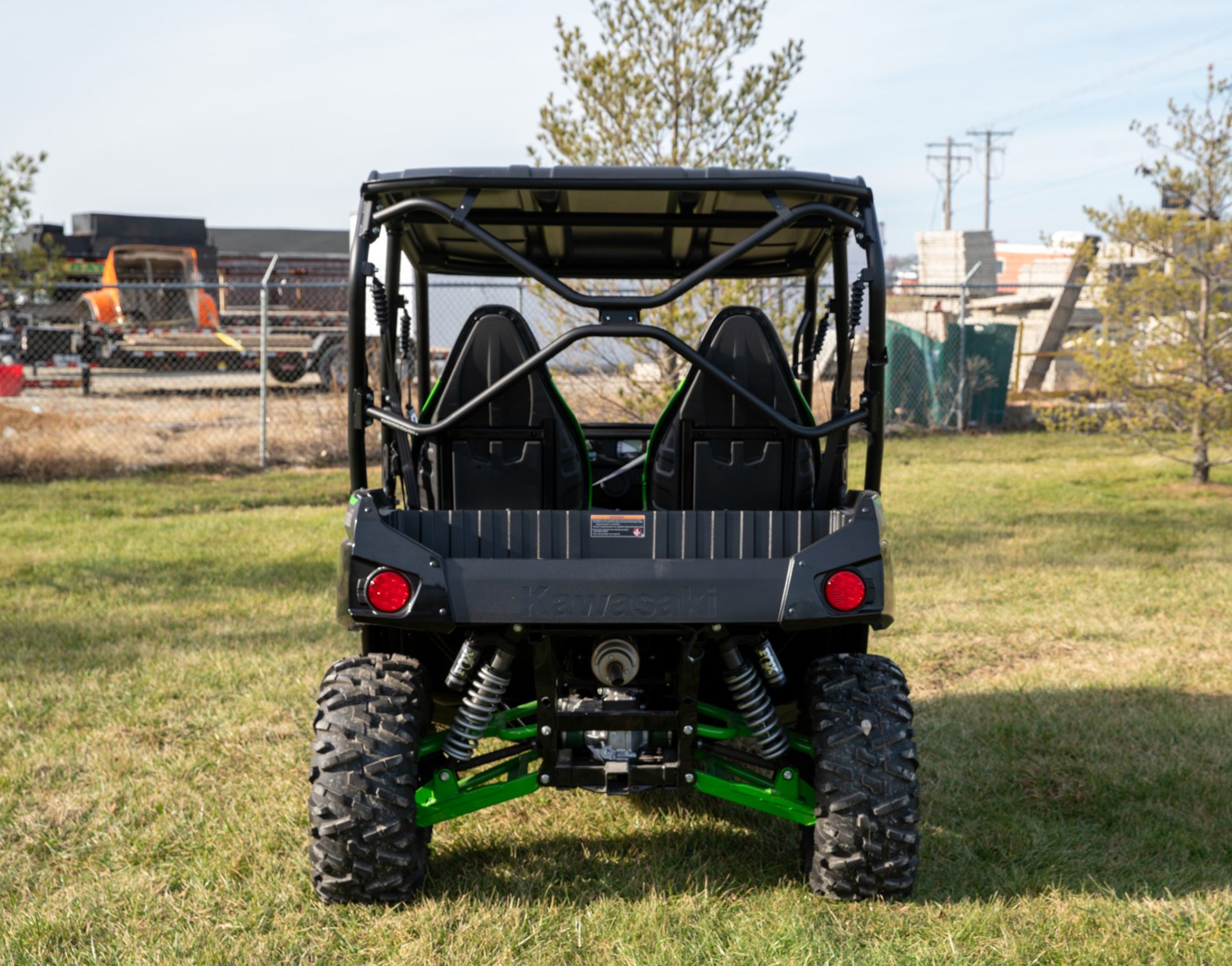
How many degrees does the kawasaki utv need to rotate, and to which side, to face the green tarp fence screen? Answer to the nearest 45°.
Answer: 0° — it already faces it

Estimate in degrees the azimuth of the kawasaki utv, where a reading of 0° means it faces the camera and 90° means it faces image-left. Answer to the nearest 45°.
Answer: approximately 180°

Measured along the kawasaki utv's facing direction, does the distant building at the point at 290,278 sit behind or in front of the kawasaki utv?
in front

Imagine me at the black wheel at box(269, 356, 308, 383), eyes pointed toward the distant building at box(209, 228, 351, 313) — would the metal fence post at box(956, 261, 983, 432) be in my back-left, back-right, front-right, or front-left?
back-right

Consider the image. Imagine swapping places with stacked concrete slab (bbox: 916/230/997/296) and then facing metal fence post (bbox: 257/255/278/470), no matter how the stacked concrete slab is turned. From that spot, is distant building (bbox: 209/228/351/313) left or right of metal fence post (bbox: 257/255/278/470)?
right

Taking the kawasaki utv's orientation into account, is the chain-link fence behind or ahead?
ahead

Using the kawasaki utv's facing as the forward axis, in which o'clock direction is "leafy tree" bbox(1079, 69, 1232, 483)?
The leafy tree is roughly at 1 o'clock from the kawasaki utv.

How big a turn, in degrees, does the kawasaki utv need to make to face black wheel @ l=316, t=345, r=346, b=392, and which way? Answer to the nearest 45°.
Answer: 0° — it already faces it

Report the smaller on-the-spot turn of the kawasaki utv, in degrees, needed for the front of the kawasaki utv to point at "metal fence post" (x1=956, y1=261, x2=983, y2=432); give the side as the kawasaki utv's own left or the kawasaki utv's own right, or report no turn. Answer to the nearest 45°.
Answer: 0° — it already faces it
